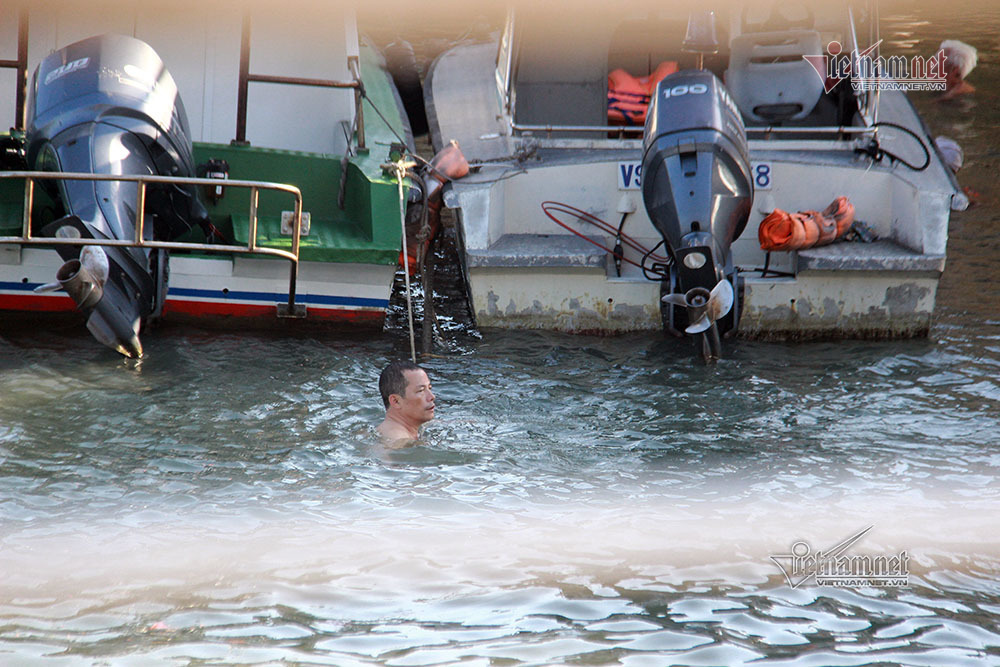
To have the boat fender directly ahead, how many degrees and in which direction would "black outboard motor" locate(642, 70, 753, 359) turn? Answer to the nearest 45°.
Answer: approximately 45° to its left

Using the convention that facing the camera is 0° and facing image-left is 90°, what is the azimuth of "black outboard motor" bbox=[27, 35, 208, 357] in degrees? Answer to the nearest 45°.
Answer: approximately 225°

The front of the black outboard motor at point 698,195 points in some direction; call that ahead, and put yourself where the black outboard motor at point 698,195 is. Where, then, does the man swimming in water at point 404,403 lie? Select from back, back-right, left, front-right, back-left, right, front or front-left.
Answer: back-left

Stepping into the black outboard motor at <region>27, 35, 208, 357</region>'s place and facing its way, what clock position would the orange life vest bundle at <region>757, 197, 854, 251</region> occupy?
The orange life vest bundle is roughly at 2 o'clock from the black outboard motor.

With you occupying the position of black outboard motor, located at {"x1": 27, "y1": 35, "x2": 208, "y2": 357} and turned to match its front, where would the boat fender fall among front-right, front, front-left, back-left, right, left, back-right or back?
front-right

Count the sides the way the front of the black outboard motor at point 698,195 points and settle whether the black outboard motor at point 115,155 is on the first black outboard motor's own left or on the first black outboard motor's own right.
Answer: on the first black outboard motor's own left

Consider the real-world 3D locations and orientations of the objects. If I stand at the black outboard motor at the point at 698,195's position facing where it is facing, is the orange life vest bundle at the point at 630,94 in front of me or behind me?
in front

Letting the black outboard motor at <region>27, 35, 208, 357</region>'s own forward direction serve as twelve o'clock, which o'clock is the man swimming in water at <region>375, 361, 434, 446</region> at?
The man swimming in water is roughly at 3 o'clock from the black outboard motor.

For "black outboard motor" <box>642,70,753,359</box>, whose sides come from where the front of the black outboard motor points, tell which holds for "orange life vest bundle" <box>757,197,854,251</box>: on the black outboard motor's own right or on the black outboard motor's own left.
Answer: on the black outboard motor's own right

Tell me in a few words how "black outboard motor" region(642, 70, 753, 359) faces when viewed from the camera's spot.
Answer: facing away from the viewer

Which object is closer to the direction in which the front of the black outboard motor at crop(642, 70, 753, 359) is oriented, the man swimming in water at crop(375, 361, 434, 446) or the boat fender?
the boat fender

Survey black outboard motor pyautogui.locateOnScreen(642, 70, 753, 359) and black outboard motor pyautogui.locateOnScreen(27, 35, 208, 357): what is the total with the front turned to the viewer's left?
0
